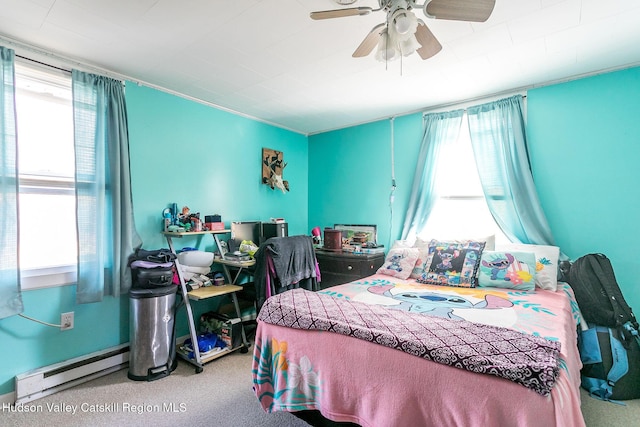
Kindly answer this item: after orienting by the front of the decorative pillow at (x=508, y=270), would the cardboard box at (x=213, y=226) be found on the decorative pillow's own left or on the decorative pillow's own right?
on the decorative pillow's own right

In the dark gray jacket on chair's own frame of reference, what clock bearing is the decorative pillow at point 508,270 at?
The decorative pillow is roughly at 5 o'clock from the dark gray jacket on chair.

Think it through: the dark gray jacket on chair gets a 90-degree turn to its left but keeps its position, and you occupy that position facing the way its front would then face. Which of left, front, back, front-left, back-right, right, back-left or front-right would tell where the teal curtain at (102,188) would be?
front-right

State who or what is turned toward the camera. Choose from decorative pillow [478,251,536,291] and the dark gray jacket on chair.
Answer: the decorative pillow

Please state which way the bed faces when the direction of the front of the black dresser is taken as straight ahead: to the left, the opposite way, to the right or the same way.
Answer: the same way

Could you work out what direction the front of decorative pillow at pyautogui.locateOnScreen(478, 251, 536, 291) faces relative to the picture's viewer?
facing the viewer

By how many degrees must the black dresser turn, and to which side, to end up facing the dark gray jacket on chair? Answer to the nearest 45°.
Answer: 0° — it already faces it

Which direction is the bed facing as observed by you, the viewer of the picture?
facing the viewer and to the left of the viewer

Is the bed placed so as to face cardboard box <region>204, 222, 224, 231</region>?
no

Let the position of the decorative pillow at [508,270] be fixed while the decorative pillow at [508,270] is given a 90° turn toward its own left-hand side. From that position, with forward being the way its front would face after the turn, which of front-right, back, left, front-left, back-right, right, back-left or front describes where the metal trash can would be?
back-right

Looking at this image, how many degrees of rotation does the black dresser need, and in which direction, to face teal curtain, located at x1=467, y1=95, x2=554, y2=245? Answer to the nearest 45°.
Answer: approximately 135° to its left

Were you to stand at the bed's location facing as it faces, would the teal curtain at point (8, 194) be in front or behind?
in front

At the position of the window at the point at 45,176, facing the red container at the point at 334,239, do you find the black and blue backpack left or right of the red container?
right

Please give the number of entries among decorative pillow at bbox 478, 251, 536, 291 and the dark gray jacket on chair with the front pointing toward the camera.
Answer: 1

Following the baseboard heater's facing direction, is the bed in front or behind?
in front
